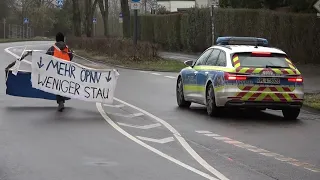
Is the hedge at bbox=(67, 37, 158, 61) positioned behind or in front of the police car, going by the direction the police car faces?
in front

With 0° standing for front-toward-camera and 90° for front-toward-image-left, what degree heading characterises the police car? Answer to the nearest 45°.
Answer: approximately 135°

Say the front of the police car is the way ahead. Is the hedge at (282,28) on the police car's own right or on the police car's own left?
on the police car's own right

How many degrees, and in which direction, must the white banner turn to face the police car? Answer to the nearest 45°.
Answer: approximately 90° to its left

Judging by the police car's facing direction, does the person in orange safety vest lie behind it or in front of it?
in front

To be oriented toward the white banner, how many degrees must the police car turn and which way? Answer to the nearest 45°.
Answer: approximately 45° to its left
